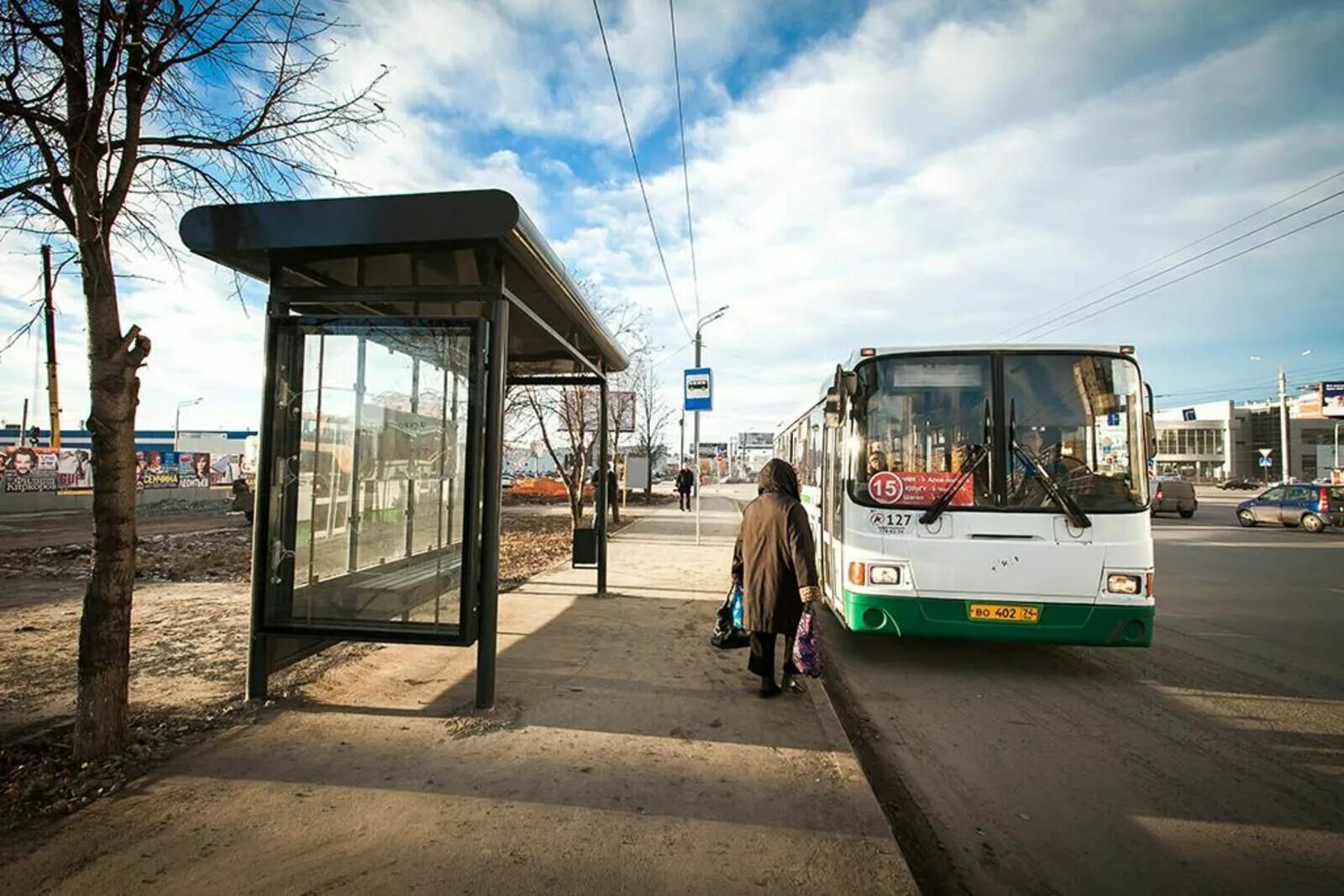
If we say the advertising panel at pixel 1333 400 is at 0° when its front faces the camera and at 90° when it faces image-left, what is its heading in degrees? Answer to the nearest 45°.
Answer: approximately 0°

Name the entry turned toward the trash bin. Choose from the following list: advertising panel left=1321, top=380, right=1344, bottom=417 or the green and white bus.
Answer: the advertising panel

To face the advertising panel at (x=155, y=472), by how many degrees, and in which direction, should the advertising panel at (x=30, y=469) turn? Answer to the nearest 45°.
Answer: approximately 135° to its left

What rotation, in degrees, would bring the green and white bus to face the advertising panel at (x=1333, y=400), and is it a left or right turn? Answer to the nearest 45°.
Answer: approximately 135° to its left

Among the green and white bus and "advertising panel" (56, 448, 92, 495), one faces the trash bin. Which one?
the advertising panel

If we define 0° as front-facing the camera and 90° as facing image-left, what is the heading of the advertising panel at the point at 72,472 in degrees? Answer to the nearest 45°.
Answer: approximately 0°
